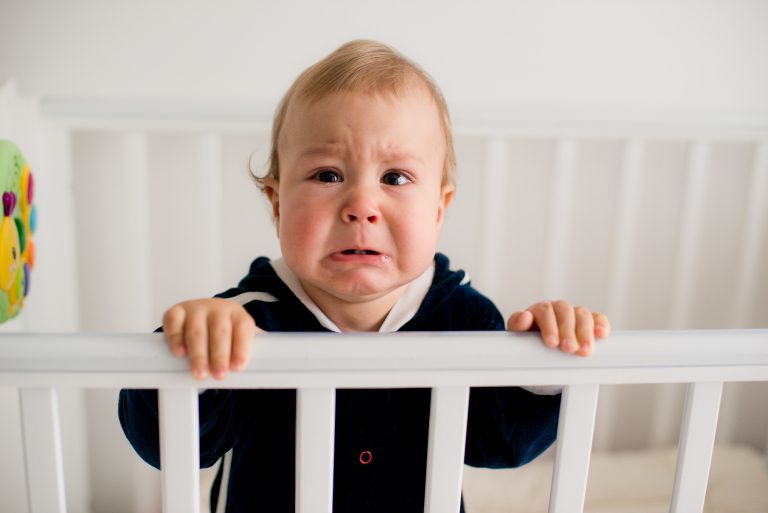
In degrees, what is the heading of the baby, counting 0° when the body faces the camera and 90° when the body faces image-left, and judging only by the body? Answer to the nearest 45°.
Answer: approximately 0°
